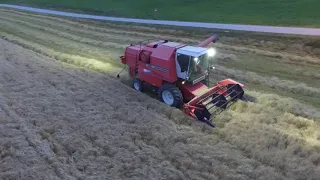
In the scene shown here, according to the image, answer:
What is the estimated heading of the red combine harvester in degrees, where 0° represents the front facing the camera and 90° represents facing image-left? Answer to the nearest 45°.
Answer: approximately 315°
